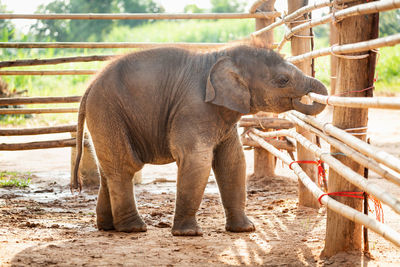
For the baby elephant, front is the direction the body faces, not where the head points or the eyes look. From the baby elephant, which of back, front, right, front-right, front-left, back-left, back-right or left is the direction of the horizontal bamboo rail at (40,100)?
back-left

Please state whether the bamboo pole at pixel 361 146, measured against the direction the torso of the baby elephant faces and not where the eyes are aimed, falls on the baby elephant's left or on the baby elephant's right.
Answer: on the baby elephant's right

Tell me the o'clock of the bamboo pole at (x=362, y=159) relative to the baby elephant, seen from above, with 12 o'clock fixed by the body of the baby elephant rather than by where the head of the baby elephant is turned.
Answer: The bamboo pole is roughly at 2 o'clock from the baby elephant.

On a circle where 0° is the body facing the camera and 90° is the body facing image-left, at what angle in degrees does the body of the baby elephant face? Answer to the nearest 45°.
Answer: approximately 270°

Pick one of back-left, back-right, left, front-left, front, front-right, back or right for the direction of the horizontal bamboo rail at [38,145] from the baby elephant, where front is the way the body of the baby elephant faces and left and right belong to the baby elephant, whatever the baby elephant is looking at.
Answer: back-left

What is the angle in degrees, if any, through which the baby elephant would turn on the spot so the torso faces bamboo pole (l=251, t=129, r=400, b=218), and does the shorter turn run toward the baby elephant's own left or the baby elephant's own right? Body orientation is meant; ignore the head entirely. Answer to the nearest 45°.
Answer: approximately 45° to the baby elephant's own right

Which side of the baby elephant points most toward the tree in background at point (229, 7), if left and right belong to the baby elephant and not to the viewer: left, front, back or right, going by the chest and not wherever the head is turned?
left

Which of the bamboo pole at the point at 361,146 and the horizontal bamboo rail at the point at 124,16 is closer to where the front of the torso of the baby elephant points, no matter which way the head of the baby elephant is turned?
the bamboo pole

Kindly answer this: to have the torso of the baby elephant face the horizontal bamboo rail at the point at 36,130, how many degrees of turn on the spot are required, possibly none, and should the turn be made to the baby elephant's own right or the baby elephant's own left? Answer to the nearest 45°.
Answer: approximately 135° to the baby elephant's own left

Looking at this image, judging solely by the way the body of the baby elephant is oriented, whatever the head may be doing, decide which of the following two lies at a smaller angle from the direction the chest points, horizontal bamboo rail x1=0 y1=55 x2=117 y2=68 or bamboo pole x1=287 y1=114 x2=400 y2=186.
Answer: the bamboo pole

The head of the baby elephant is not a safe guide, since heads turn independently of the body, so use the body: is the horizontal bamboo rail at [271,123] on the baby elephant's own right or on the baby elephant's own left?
on the baby elephant's own left

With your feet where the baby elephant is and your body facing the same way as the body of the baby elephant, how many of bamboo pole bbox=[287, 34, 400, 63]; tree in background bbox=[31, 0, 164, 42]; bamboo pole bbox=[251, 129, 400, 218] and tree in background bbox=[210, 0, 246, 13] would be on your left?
2
